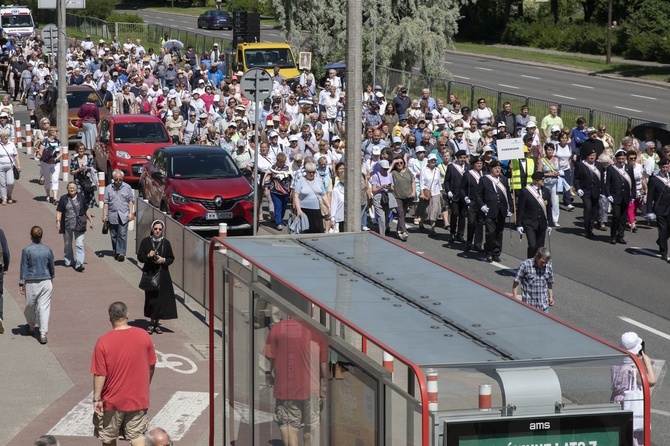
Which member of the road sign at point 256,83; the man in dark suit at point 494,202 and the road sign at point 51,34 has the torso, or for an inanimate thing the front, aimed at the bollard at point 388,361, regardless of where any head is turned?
the man in dark suit

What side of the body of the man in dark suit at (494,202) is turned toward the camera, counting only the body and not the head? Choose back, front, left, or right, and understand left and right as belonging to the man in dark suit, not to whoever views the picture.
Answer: front

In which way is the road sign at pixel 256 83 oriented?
away from the camera

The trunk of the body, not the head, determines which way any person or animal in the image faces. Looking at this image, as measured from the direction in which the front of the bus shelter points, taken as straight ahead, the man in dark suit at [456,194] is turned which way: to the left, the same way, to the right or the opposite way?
to the right

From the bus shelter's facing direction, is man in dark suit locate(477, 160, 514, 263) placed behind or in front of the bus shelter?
in front

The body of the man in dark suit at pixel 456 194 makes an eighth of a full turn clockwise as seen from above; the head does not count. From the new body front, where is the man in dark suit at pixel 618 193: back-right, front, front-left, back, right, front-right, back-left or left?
left

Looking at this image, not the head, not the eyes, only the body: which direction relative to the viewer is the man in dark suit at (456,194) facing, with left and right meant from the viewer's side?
facing the viewer and to the right of the viewer

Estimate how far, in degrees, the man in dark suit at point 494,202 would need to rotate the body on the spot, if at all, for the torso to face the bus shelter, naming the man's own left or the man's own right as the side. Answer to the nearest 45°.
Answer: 0° — they already face it

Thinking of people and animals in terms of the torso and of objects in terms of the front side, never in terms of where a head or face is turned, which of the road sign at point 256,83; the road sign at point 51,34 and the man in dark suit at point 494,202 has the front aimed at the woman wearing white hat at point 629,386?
the man in dark suit

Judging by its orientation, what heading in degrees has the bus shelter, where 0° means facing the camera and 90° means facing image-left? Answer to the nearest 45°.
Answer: approximately 225°
